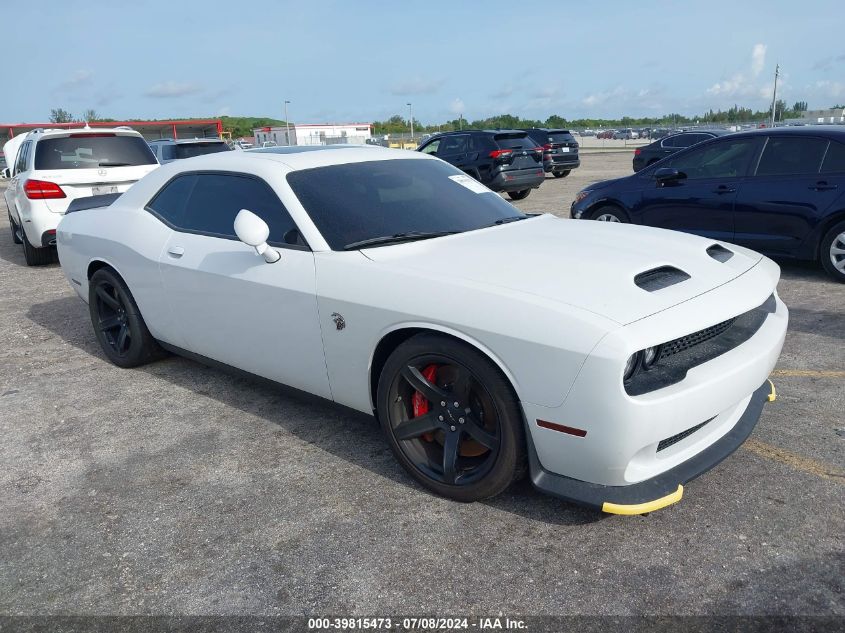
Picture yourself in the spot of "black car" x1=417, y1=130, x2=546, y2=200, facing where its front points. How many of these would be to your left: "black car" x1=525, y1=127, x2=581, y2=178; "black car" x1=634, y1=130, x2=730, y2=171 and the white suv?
1

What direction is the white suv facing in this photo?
away from the camera

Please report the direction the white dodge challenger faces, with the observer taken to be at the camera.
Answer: facing the viewer and to the right of the viewer

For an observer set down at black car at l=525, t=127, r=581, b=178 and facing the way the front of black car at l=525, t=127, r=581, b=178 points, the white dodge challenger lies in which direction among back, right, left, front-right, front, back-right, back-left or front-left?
back-left

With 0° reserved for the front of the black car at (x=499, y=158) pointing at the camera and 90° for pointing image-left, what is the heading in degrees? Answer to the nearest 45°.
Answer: approximately 135°

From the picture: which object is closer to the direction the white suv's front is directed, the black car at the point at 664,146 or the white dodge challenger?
the black car

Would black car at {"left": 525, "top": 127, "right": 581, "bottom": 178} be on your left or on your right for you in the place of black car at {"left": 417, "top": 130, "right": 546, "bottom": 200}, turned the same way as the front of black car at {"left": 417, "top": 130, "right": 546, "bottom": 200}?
on your right

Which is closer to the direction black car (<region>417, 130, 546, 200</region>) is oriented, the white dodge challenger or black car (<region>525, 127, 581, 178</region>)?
the black car

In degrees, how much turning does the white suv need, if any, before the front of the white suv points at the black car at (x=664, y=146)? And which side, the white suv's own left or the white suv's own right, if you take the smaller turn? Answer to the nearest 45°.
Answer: approximately 90° to the white suv's own right

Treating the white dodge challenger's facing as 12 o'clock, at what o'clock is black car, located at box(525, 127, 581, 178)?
The black car is roughly at 8 o'clock from the white dodge challenger.

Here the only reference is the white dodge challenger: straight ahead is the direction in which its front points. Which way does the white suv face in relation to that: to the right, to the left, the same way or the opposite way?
the opposite way

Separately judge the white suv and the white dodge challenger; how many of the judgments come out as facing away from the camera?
1

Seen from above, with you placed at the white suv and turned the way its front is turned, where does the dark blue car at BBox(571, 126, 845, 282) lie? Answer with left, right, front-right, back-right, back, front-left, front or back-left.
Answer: back-right

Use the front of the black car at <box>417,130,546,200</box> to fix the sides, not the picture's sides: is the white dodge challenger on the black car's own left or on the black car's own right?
on the black car's own left

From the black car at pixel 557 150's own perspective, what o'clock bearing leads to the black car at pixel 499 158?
the black car at pixel 499 158 is roughly at 8 o'clock from the black car at pixel 557 150.
